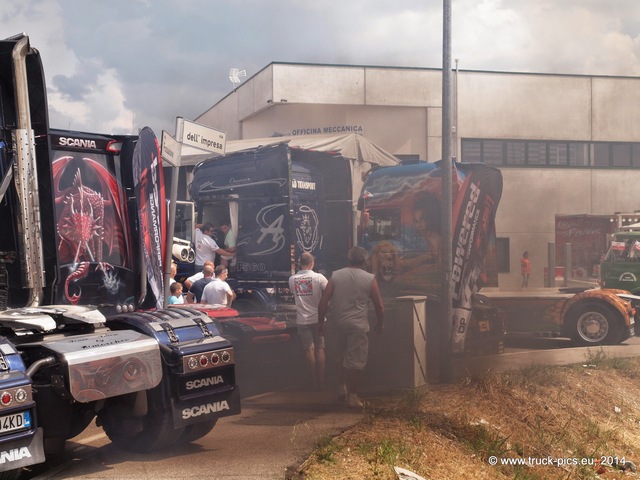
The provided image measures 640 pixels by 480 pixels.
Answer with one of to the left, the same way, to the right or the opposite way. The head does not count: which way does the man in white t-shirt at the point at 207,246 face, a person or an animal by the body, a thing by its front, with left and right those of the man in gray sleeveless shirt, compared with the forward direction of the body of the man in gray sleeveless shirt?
to the right

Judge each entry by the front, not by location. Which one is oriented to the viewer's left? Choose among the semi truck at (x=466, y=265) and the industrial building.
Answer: the semi truck

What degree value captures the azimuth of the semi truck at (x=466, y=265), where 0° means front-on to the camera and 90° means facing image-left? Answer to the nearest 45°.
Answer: approximately 90°

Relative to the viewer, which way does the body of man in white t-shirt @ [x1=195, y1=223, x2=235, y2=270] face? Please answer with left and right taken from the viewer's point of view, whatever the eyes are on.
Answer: facing to the right of the viewer

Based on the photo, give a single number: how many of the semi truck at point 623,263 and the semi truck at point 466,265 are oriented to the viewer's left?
2

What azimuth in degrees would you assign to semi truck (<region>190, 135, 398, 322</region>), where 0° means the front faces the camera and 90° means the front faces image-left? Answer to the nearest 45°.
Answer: approximately 135°

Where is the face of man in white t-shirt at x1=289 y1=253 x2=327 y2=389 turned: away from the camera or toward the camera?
away from the camera

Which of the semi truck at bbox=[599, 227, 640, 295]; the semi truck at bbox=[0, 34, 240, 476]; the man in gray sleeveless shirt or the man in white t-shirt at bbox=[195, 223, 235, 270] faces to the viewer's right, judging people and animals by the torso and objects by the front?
the man in white t-shirt

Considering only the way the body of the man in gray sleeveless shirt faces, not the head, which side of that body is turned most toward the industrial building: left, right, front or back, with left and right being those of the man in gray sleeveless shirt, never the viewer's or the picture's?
front

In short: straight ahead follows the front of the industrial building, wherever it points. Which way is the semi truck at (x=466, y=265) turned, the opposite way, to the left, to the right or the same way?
to the right

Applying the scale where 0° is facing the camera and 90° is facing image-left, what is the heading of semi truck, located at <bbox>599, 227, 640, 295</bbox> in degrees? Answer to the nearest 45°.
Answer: approximately 90°

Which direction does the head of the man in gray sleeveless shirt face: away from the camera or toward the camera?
away from the camera
